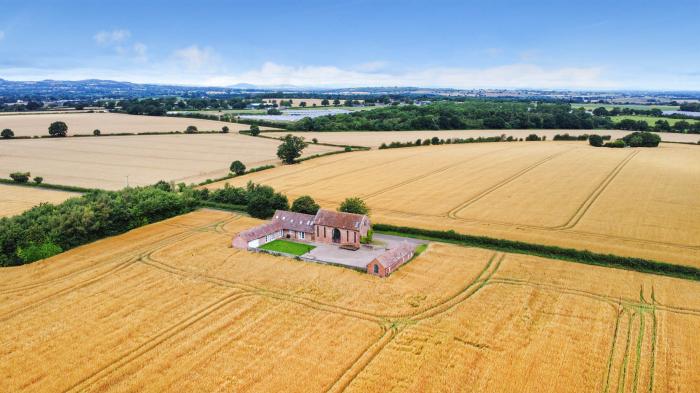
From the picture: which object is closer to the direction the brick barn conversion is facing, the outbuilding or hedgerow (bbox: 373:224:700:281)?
the outbuilding

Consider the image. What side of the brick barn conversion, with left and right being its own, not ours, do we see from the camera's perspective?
front

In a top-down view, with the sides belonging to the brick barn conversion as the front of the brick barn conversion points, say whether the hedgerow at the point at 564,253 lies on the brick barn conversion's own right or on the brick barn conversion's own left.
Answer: on the brick barn conversion's own left

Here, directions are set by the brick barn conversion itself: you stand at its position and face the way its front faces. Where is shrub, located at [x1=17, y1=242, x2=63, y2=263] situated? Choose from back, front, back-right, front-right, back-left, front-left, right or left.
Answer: right

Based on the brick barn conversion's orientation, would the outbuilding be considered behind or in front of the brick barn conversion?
in front

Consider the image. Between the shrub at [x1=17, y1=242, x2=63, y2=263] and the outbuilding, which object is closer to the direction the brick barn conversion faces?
the outbuilding
